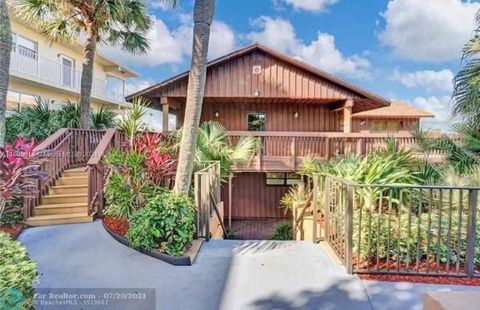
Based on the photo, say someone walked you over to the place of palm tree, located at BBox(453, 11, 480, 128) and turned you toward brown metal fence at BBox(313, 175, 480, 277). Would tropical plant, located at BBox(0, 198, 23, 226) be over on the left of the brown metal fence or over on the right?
right

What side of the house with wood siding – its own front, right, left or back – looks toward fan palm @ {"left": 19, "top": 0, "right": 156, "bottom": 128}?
right

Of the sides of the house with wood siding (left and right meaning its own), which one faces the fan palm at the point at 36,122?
right

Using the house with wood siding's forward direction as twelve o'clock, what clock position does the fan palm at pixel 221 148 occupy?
The fan palm is roughly at 1 o'clock from the house with wood siding.

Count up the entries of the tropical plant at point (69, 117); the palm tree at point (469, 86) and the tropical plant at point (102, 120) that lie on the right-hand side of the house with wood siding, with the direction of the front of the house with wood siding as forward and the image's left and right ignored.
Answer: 2

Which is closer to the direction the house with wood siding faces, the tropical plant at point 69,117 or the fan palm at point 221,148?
the fan palm

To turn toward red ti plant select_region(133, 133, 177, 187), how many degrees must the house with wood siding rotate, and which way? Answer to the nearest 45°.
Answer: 0° — it already faces it

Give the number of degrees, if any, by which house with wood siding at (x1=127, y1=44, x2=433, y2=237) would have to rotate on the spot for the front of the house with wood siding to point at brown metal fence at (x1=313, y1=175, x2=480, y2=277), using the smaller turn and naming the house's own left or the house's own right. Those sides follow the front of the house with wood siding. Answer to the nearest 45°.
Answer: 0° — it already faces it

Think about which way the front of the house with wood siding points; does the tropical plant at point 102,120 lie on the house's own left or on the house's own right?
on the house's own right

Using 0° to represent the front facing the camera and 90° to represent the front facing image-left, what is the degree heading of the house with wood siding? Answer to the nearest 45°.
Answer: approximately 0°

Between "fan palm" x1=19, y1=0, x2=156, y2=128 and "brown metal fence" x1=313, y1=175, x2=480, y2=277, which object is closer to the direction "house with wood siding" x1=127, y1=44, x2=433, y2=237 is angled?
the brown metal fence
